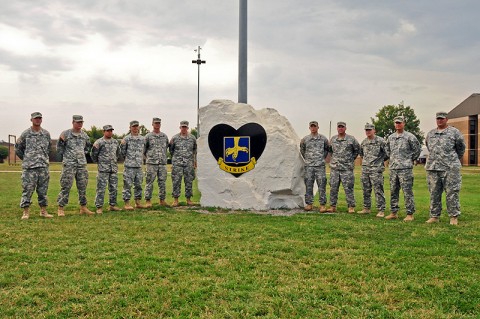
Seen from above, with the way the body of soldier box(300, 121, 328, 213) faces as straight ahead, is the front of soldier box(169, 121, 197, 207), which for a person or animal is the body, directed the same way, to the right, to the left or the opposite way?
the same way

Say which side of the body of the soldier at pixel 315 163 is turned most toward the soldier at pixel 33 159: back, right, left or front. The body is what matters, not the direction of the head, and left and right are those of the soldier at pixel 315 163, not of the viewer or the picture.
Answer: right

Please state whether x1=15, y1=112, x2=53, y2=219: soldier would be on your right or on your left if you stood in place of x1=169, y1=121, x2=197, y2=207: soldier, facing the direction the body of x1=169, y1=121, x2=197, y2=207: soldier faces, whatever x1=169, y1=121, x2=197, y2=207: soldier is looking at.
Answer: on your right

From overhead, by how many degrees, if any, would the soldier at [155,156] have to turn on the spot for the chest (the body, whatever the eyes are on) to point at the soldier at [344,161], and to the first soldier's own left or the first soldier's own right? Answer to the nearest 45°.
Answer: approximately 90° to the first soldier's own left

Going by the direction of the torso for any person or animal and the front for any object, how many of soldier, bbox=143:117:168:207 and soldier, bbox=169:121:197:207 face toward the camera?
2

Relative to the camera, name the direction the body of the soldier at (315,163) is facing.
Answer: toward the camera

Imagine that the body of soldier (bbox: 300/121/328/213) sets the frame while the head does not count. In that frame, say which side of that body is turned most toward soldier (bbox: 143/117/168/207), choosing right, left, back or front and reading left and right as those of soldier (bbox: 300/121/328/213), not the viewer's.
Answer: right

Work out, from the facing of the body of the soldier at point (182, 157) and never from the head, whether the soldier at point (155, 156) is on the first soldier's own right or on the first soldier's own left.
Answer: on the first soldier's own right

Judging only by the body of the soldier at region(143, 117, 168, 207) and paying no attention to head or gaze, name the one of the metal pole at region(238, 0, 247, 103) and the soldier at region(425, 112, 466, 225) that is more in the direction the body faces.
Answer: the soldier

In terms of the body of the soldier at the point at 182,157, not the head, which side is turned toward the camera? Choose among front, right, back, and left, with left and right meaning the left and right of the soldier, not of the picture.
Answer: front

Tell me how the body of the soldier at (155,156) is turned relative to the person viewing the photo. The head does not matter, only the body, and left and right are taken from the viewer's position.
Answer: facing the viewer

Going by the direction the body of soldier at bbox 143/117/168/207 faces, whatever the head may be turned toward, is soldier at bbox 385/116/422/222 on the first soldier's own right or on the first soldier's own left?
on the first soldier's own left

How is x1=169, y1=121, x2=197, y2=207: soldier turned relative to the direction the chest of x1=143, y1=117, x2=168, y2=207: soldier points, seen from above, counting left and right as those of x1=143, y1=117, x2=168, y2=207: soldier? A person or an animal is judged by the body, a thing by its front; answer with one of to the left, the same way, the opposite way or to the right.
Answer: the same way
